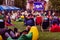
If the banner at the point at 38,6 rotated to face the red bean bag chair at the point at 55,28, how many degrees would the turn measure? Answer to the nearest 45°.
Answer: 0° — it already faces it

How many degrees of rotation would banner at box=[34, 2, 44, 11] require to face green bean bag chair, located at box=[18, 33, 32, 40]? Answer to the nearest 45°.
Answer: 0° — it already faces it

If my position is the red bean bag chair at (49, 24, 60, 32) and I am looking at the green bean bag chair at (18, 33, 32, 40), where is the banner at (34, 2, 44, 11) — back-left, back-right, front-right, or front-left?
back-right

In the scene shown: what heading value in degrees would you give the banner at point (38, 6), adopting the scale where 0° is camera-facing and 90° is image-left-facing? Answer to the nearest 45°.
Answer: approximately 0°
